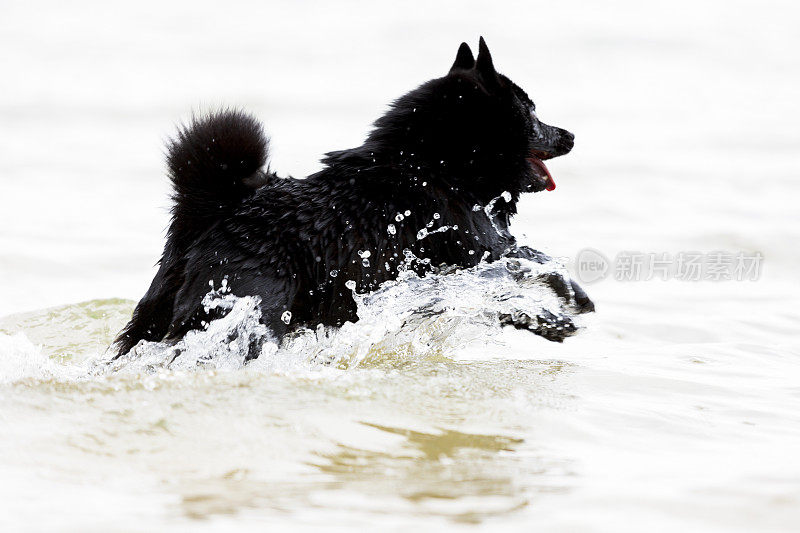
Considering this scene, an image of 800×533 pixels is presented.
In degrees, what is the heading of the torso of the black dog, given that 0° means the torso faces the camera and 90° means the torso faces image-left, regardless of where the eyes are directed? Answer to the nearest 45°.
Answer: approximately 270°
